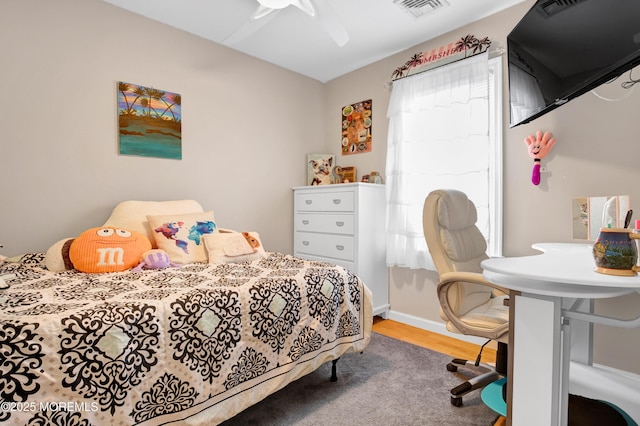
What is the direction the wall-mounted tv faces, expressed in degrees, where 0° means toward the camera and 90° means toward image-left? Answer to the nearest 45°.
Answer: approximately 45°

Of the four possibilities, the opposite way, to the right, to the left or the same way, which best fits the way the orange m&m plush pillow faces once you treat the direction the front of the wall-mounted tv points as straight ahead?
to the left

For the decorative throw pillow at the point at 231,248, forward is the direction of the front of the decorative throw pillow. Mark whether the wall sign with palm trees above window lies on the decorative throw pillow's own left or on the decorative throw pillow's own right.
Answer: on the decorative throw pillow's own left

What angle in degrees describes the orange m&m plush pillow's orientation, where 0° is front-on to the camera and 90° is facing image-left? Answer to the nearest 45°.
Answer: approximately 0°

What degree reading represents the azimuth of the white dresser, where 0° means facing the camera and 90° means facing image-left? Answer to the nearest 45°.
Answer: approximately 45°

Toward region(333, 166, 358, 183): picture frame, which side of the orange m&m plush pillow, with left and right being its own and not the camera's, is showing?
left
